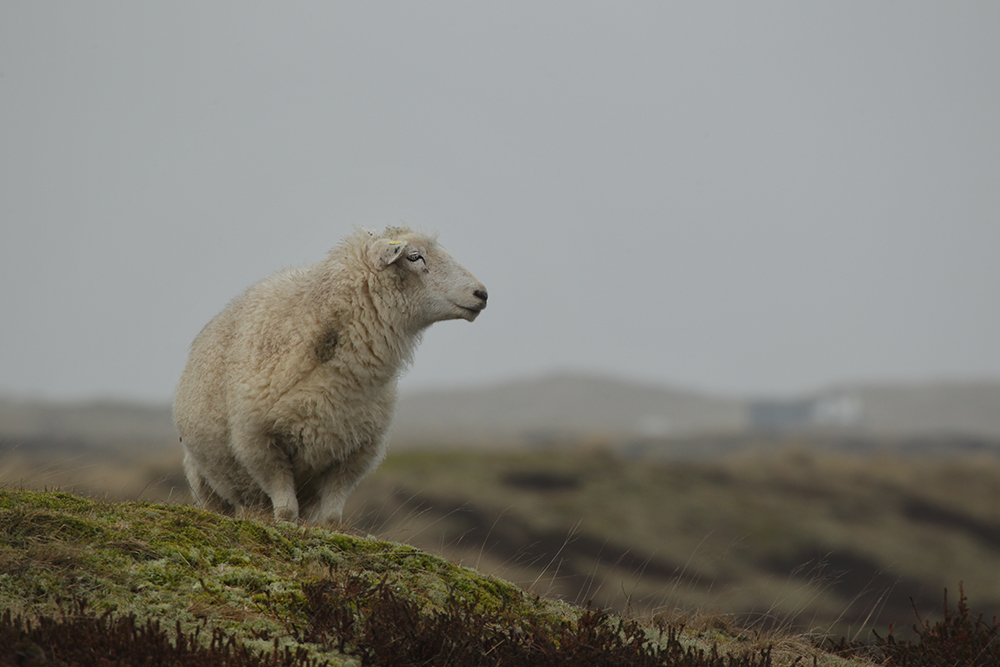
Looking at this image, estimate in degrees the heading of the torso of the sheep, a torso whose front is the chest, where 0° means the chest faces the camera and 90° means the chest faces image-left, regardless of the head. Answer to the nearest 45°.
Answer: approximately 315°
